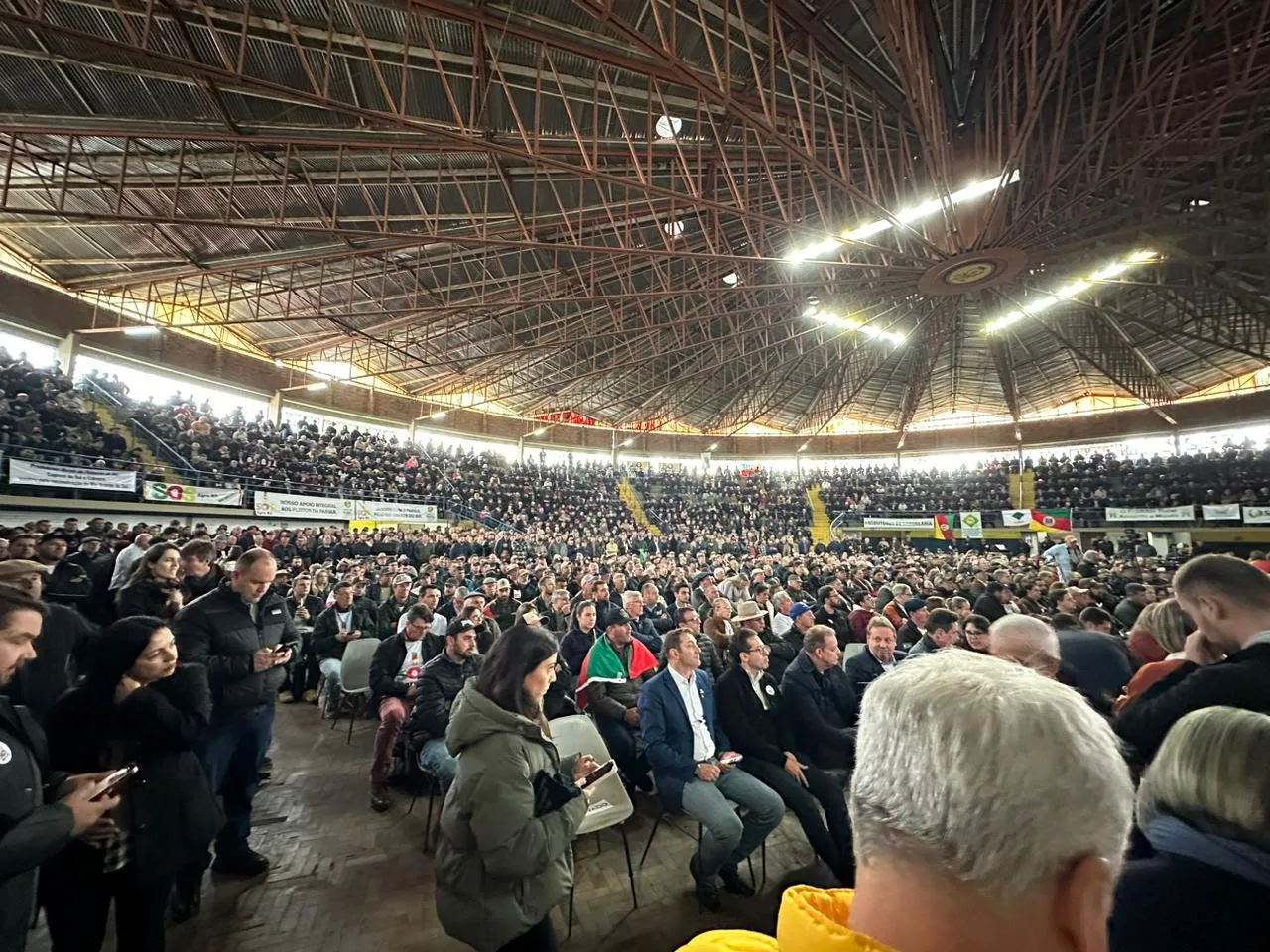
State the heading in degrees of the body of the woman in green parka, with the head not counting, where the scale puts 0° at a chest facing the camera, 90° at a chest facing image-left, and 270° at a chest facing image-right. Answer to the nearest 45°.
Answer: approximately 270°

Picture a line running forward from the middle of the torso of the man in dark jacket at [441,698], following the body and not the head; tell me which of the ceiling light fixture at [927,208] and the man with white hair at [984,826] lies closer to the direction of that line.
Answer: the man with white hair

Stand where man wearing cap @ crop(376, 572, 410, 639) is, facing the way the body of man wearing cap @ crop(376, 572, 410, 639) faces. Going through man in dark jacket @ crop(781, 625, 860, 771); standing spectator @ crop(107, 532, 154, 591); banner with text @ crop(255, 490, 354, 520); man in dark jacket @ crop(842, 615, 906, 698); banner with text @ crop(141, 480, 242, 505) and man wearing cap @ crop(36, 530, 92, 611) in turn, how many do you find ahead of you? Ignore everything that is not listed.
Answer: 2

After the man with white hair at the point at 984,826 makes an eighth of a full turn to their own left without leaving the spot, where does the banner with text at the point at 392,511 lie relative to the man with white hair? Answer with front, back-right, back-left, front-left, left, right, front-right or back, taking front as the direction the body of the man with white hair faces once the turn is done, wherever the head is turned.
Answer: front-left

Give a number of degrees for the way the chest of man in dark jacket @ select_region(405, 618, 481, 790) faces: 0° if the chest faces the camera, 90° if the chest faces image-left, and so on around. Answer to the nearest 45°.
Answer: approximately 315°

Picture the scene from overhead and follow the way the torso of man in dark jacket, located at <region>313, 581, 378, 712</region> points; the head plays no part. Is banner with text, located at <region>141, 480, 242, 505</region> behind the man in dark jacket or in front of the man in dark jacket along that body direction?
behind

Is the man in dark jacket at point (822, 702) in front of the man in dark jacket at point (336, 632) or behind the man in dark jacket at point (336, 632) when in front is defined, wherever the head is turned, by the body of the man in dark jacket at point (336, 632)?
in front

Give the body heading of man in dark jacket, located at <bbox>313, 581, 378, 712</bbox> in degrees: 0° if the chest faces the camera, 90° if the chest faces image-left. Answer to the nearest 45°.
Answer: approximately 315°

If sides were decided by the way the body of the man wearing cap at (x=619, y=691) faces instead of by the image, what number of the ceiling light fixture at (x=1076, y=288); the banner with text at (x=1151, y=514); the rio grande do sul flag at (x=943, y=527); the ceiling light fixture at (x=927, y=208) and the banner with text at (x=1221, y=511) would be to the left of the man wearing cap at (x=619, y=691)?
5

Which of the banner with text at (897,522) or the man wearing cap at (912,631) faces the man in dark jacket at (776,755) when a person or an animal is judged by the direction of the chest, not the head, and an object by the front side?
the banner with text

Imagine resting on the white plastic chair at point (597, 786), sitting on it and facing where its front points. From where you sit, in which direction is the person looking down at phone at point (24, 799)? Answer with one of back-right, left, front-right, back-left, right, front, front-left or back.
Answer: right

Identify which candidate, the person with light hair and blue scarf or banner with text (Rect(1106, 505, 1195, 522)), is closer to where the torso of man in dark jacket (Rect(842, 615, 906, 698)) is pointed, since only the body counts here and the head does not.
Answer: the person with light hair and blue scarf

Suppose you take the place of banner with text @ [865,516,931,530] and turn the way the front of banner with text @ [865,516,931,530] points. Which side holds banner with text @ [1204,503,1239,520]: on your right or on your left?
on your left
